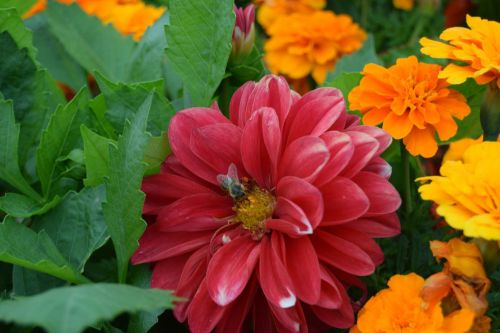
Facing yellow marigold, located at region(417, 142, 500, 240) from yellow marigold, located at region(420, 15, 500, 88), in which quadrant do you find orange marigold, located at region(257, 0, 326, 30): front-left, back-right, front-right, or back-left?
back-right

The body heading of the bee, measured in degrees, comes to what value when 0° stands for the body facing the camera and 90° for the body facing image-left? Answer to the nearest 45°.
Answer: approximately 315°
